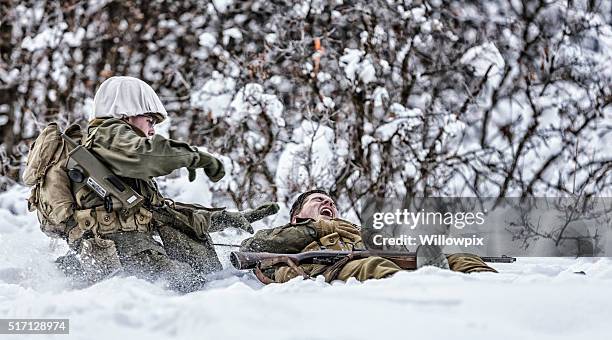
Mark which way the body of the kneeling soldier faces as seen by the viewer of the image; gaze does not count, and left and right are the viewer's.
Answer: facing to the right of the viewer

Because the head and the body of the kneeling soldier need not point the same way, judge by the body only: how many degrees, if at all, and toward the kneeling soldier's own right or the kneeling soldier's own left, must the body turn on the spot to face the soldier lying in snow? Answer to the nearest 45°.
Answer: approximately 45° to the kneeling soldier's own left

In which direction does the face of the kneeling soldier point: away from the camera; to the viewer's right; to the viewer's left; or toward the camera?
to the viewer's right
